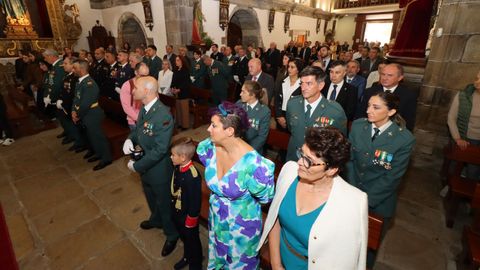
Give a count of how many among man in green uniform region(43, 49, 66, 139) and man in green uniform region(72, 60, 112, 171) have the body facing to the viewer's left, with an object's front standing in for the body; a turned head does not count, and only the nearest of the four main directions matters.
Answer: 2

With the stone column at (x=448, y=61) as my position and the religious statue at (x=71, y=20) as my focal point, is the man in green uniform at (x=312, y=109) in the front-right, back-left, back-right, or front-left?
front-left

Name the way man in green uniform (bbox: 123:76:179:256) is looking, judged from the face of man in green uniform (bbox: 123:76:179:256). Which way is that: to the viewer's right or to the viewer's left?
to the viewer's left

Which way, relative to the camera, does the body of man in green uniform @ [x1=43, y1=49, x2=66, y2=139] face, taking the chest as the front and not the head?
to the viewer's left

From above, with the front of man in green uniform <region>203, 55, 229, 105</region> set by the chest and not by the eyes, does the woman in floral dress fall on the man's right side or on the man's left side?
on the man's left side

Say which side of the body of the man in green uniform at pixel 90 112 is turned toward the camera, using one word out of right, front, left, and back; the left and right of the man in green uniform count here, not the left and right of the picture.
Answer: left

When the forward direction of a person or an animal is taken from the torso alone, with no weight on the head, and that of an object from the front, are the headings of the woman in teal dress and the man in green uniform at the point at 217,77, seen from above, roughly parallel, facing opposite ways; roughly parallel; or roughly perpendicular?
roughly parallel

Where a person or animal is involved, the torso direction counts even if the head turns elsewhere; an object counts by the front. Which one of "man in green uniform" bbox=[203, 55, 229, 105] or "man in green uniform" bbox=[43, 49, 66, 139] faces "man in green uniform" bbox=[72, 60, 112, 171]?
"man in green uniform" bbox=[203, 55, 229, 105]

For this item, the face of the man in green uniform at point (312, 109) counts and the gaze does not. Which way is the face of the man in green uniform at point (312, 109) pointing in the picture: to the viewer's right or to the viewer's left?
to the viewer's left

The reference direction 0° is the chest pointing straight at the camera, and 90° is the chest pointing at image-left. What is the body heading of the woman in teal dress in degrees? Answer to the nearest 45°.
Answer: approximately 45°

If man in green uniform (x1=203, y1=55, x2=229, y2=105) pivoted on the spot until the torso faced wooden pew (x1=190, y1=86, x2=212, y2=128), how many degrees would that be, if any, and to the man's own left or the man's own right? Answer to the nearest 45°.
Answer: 0° — they already face it

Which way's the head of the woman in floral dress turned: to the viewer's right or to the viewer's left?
to the viewer's left

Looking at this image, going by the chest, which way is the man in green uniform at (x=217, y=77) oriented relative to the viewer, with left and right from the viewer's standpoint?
facing the viewer and to the left of the viewer

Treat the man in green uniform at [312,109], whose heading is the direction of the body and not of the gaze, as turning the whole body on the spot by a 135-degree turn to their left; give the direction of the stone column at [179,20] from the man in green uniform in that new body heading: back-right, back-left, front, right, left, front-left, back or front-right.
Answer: back-left

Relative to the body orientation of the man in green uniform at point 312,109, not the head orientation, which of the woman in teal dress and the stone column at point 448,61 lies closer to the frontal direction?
the woman in teal dress

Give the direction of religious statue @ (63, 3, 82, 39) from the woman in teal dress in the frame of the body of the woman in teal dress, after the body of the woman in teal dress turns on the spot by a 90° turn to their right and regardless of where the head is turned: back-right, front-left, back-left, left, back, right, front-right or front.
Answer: front

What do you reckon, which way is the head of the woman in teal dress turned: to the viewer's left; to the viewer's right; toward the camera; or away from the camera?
to the viewer's left

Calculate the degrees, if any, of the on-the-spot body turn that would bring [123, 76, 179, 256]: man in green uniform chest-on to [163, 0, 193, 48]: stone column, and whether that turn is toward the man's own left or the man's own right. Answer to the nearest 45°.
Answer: approximately 135° to the man's own right
